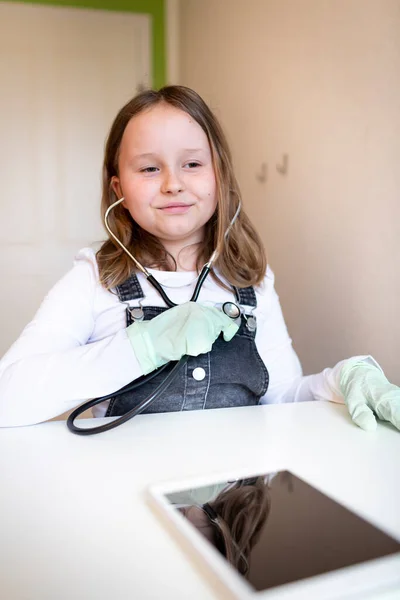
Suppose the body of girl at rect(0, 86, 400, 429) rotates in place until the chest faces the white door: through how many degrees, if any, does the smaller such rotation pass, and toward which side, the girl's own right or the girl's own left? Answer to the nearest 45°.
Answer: approximately 180°

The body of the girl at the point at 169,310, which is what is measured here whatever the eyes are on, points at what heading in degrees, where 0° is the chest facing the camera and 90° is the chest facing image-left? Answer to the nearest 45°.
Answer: approximately 0°

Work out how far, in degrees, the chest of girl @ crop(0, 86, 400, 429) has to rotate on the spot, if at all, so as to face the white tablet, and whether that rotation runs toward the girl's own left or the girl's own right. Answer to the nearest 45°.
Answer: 0° — they already face it

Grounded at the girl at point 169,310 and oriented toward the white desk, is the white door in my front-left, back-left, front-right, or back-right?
back-right

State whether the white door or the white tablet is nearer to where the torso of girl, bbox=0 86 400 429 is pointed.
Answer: the white tablet
